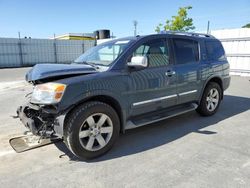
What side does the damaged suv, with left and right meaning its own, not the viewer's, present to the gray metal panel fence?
right

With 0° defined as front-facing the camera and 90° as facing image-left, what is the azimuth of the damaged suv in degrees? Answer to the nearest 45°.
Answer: approximately 45°

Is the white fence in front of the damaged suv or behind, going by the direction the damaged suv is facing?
behind

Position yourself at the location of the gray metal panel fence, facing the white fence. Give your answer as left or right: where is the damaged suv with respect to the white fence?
right

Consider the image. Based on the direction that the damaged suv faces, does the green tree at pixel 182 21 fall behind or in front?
behind
